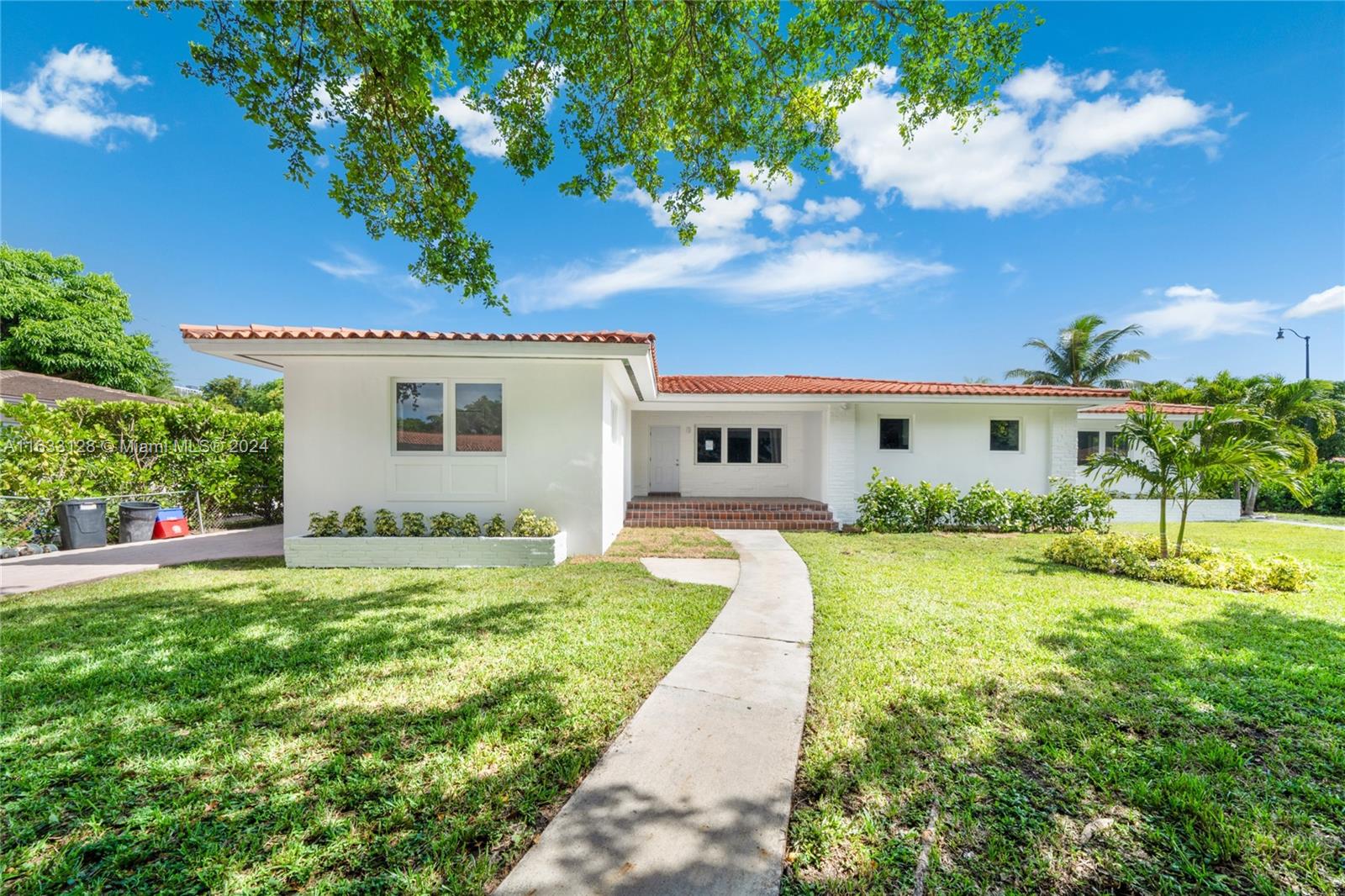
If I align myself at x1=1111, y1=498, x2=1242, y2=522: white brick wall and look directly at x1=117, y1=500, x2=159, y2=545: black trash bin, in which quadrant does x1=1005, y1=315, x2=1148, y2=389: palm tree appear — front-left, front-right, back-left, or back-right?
back-right

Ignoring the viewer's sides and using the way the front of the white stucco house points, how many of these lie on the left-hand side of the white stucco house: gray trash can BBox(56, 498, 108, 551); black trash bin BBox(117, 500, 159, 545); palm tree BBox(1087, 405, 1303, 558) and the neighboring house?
1

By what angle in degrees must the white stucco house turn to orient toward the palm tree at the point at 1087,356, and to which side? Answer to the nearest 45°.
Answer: approximately 135° to its left

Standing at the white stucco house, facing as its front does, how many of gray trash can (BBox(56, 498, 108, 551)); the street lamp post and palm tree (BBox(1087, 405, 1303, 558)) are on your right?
1

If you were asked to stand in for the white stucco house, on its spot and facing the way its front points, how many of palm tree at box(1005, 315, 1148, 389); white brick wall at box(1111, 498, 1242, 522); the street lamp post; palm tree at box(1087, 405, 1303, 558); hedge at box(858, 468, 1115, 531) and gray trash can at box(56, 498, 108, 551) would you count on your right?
1

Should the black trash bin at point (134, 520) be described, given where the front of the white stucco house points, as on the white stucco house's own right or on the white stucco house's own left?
on the white stucco house's own right

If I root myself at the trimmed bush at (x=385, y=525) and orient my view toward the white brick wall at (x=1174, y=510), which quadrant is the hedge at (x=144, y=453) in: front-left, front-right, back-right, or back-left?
back-left

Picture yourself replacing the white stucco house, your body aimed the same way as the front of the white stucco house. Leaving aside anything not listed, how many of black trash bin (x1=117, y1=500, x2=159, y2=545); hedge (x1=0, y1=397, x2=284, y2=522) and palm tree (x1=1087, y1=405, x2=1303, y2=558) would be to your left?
1

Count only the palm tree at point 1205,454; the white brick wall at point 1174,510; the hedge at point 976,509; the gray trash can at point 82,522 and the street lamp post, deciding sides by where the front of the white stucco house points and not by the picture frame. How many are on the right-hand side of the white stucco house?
1

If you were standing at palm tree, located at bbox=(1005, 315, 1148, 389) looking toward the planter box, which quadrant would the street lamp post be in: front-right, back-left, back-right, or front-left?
back-left

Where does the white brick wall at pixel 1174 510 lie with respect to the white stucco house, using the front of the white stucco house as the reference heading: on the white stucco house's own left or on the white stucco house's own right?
on the white stucco house's own left

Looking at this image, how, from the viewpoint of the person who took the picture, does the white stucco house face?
facing the viewer

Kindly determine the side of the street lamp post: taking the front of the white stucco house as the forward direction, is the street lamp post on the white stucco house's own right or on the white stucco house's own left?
on the white stucco house's own left
